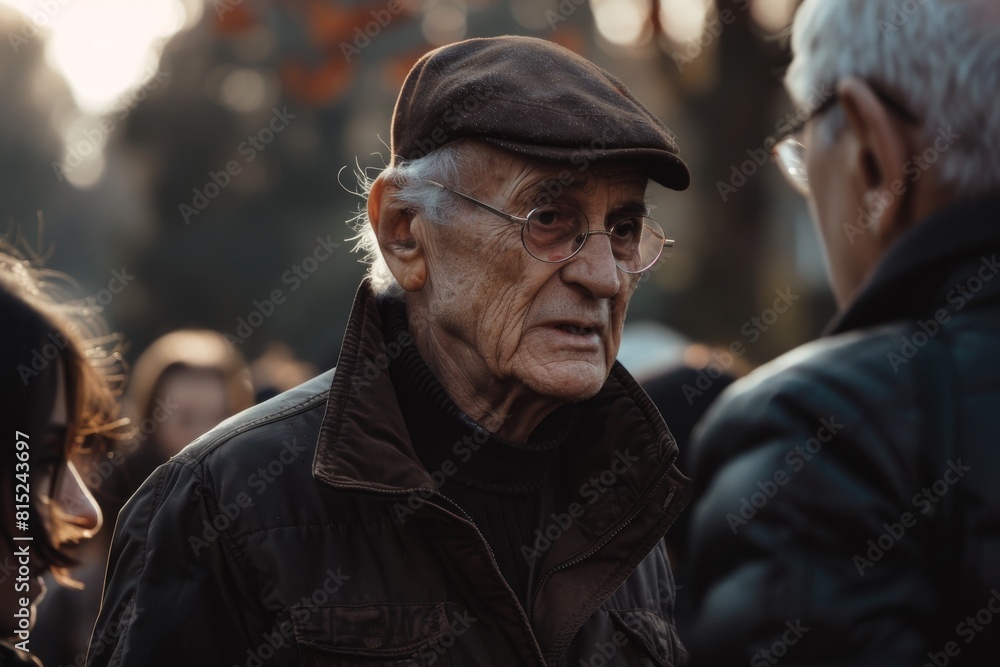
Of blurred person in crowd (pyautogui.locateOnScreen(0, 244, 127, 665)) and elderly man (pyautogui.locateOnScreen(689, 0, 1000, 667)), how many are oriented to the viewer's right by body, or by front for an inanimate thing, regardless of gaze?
1

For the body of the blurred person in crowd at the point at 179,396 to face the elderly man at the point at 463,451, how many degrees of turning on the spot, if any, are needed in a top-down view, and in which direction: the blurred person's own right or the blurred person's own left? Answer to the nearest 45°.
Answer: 0° — they already face them

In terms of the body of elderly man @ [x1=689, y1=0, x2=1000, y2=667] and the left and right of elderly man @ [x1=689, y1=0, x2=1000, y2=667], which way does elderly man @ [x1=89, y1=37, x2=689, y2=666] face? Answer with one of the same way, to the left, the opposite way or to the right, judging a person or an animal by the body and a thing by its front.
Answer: the opposite way

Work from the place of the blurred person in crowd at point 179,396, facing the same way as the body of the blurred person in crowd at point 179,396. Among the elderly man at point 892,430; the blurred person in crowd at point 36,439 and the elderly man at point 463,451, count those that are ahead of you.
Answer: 3

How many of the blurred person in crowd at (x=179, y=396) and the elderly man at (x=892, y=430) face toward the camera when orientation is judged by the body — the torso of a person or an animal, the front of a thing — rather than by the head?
1

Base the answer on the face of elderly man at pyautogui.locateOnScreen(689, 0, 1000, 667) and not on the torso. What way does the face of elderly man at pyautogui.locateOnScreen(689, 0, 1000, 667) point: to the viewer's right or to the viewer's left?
to the viewer's left

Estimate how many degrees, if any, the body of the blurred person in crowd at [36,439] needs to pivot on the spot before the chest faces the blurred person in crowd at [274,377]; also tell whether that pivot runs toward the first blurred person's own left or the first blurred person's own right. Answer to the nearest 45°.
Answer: approximately 90° to the first blurred person's own left

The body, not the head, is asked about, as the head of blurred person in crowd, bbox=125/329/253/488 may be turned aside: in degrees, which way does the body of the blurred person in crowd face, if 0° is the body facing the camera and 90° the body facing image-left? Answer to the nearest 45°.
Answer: approximately 0°

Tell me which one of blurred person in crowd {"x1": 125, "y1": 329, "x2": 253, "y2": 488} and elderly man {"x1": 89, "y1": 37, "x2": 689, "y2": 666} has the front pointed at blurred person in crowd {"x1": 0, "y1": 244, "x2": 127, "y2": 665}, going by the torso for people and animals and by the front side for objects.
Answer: blurred person in crowd {"x1": 125, "y1": 329, "x2": 253, "y2": 488}

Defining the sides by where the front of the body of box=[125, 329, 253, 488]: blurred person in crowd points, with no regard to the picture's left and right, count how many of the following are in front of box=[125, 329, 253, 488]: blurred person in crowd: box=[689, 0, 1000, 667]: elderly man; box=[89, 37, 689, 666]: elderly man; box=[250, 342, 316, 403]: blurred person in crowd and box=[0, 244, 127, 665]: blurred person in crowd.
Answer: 3

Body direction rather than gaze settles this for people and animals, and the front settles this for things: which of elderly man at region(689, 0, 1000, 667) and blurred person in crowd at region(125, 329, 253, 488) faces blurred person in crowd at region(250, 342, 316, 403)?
the elderly man

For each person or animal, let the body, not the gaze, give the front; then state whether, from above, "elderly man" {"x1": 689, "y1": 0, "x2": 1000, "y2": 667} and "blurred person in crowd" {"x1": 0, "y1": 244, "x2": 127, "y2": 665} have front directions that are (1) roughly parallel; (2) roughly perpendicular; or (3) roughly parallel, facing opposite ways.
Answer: roughly perpendicular

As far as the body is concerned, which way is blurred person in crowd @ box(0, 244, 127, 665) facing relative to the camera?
to the viewer's right

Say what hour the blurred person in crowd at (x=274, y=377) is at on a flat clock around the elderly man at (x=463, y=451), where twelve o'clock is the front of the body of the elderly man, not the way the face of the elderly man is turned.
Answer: The blurred person in crowd is roughly at 7 o'clock from the elderly man.

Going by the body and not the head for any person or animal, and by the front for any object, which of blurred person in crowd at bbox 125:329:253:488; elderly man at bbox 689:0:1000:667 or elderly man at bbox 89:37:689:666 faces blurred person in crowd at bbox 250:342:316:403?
elderly man at bbox 689:0:1000:667

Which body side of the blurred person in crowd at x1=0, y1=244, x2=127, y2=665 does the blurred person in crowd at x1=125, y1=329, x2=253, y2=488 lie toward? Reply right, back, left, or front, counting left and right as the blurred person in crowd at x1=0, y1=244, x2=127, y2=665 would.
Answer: left
